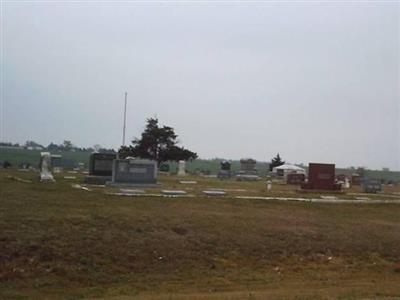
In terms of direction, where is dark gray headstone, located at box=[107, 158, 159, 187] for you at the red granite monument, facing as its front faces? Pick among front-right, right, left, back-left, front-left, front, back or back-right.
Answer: front-right

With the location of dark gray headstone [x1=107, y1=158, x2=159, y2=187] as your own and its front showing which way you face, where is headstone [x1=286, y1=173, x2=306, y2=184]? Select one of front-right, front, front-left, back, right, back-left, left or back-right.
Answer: back-left

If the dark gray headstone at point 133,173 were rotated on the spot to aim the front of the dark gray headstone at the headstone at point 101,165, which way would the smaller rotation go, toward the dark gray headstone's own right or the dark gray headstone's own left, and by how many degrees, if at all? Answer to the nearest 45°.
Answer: approximately 135° to the dark gray headstone's own right

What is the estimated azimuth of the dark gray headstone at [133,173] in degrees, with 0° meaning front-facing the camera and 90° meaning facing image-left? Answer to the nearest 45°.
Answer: approximately 0°

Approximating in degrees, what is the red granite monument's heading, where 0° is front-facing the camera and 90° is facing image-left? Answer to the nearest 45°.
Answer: approximately 0°

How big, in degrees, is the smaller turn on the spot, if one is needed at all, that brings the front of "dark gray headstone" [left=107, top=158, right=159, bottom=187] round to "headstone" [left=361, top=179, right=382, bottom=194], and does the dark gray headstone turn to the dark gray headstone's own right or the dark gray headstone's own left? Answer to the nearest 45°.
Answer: approximately 90° to the dark gray headstone's own left

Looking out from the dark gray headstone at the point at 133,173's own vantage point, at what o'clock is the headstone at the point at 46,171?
The headstone is roughly at 4 o'clock from the dark gray headstone.

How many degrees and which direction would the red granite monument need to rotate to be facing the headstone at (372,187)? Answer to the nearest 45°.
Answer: approximately 135° to its left

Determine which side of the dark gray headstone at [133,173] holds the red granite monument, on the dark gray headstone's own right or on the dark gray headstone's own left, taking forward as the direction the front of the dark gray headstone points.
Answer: on the dark gray headstone's own left

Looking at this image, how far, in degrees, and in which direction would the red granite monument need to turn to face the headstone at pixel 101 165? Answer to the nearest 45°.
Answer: approximately 90° to its right
